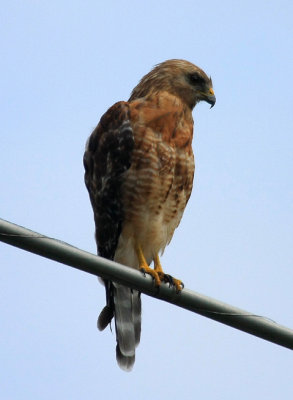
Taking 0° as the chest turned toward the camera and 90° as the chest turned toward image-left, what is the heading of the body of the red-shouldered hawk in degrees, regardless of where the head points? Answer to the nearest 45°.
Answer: approximately 315°
